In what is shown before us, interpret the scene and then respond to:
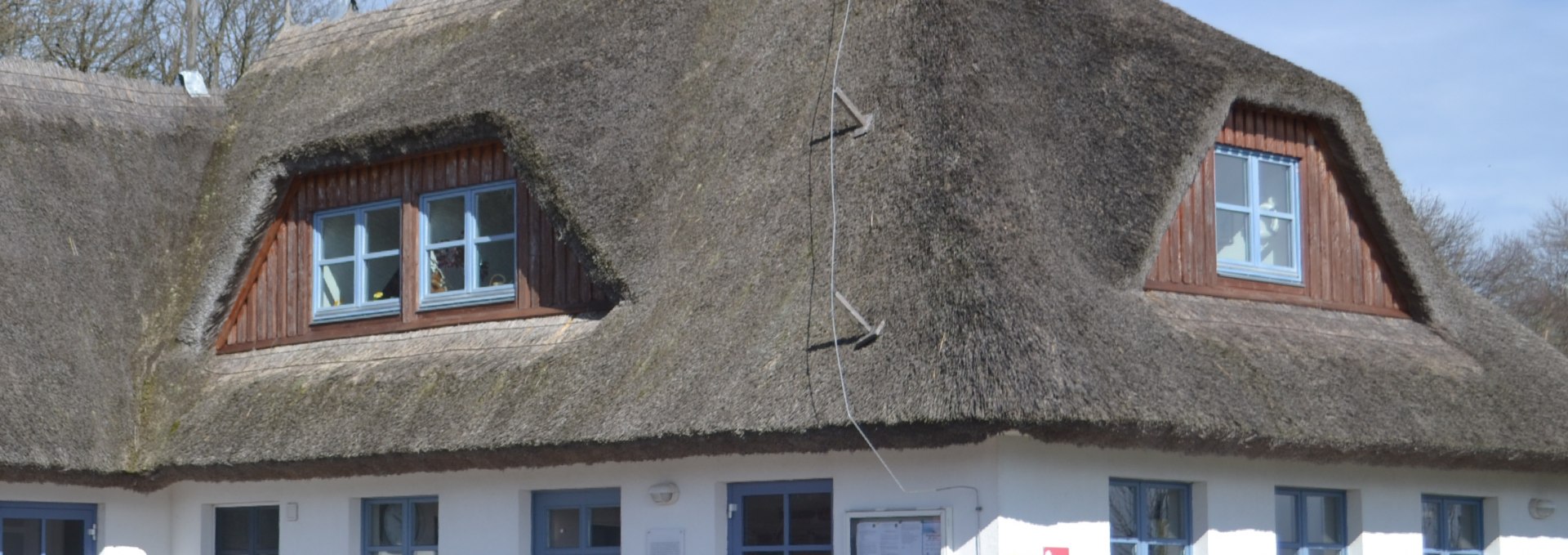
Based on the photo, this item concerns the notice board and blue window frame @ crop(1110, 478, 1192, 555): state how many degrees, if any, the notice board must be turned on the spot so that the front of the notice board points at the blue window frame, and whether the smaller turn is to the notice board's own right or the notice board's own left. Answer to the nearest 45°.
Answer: approximately 135° to the notice board's own left

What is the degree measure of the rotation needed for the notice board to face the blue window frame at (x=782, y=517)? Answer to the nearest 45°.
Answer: approximately 135° to its right

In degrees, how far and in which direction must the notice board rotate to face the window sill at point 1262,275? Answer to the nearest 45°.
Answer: approximately 135° to its left

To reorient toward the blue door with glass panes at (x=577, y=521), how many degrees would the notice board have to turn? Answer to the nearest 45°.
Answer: approximately 135° to its right

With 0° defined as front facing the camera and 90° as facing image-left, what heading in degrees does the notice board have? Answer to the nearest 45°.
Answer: approximately 0°

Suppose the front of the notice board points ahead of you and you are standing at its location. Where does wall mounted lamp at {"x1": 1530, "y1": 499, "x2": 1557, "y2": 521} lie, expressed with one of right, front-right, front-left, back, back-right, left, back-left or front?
back-left
